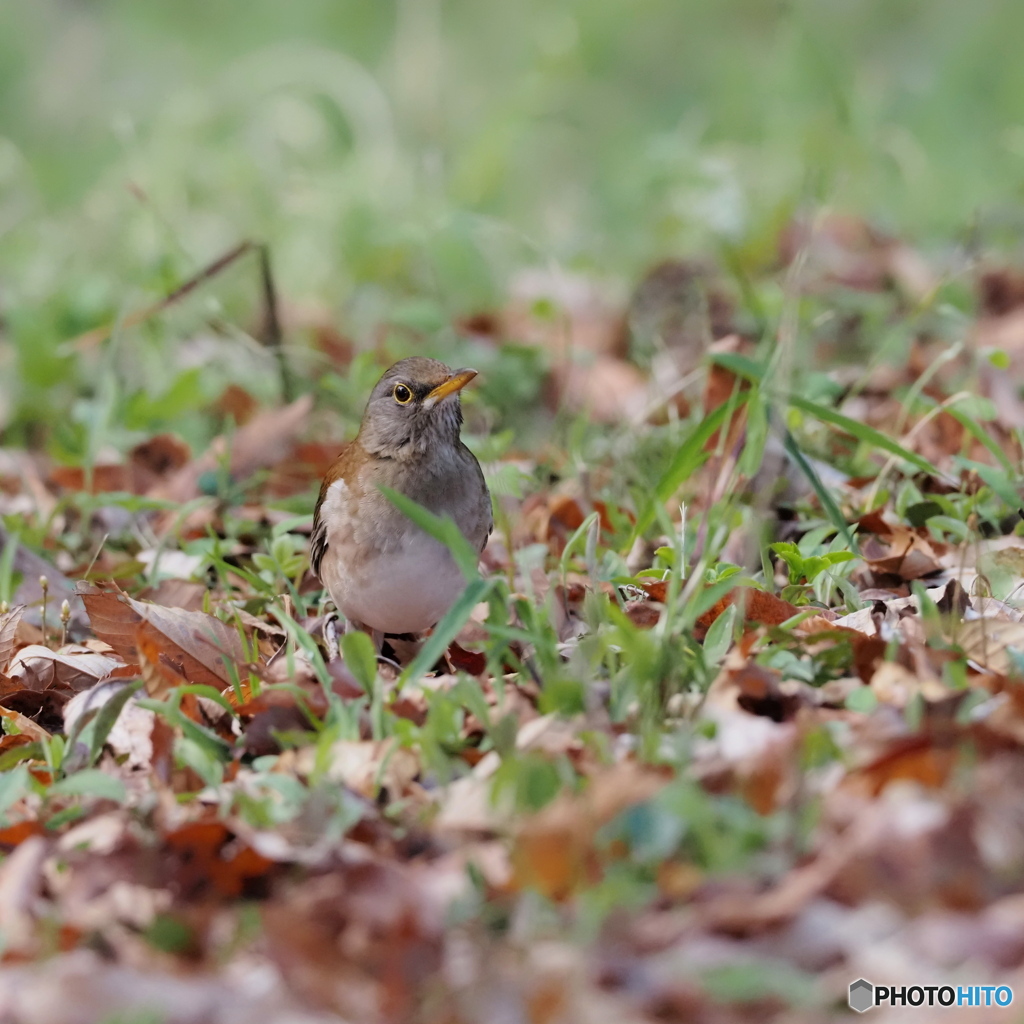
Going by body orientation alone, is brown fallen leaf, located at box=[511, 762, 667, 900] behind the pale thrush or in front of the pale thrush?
in front

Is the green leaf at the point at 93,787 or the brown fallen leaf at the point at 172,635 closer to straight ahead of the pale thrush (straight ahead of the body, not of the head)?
the green leaf

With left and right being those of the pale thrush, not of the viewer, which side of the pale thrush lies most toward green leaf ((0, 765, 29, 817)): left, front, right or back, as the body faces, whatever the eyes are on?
right

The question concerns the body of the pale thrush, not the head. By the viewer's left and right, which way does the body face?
facing the viewer and to the right of the viewer

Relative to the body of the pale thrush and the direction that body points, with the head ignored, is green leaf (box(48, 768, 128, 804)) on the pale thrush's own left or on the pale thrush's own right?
on the pale thrush's own right

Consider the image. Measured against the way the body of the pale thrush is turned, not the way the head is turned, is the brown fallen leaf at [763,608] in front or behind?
in front

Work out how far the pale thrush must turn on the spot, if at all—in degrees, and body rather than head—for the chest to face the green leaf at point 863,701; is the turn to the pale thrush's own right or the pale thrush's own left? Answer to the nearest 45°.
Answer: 0° — it already faces it

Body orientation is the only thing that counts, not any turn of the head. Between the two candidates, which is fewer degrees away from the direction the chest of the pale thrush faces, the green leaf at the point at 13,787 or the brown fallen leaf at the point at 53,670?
the green leaf
